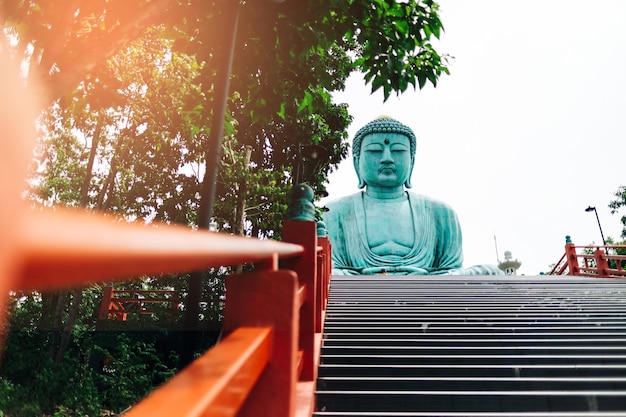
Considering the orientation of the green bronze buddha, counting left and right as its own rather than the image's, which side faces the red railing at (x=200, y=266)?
front

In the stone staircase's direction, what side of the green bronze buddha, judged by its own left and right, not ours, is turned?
front

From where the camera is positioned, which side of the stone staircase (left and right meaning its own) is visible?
front

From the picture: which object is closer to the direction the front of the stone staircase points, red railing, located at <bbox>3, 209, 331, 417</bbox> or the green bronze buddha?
the red railing

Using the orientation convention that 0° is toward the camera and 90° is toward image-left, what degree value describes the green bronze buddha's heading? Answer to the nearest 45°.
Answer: approximately 0°

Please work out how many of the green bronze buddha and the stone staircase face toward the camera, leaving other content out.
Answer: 2
